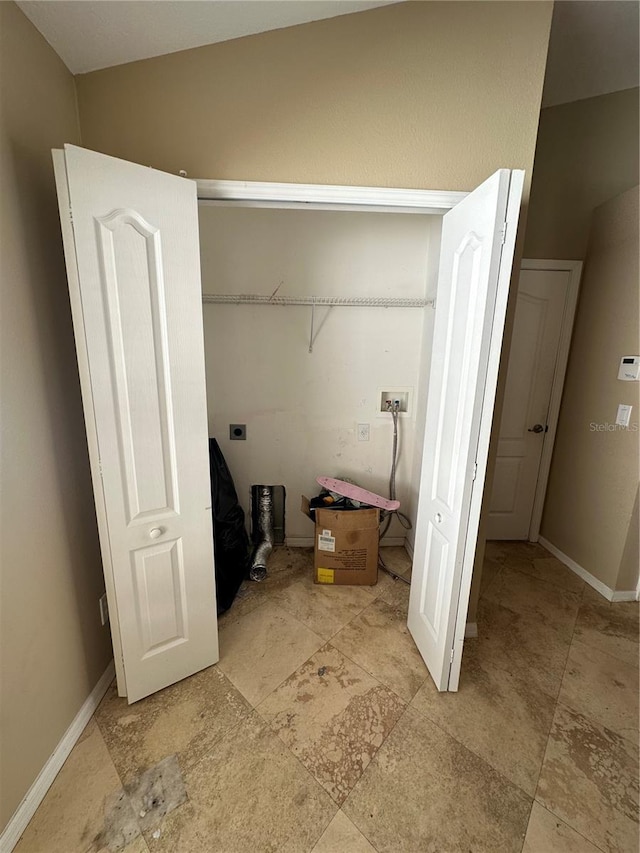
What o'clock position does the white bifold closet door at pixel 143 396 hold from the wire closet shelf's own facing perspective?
The white bifold closet door is roughly at 1 o'clock from the wire closet shelf.

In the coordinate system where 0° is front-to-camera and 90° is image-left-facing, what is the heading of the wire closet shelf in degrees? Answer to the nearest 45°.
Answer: approximately 0°

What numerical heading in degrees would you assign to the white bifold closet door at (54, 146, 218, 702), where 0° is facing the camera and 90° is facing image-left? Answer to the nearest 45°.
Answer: approximately 315°

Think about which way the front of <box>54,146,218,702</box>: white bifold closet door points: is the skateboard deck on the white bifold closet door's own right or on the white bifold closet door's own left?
on the white bifold closet door's own left

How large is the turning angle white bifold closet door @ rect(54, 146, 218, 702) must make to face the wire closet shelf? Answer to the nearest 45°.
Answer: approximately 90° to its left
